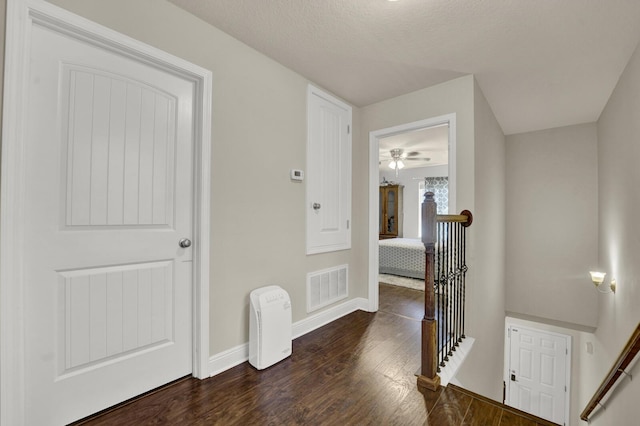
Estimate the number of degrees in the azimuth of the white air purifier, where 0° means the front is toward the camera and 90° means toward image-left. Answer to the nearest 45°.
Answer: approximately 315°

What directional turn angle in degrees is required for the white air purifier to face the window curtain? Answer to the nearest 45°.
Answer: approximately 90° to its left

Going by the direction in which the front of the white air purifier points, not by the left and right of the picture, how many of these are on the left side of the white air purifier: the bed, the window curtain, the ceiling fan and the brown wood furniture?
4

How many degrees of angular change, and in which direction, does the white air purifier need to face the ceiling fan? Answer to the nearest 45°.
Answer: approximately 90° to its left

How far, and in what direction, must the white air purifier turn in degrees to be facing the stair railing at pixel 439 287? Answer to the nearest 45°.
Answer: approximately 45° to its left

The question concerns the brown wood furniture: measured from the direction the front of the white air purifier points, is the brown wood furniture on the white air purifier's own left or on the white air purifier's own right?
on the white air purifier's own left

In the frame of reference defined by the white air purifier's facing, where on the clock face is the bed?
The bed is roughly at 9 o'clock from the white air purifier.

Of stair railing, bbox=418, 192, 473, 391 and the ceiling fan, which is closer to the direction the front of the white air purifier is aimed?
the stair railing

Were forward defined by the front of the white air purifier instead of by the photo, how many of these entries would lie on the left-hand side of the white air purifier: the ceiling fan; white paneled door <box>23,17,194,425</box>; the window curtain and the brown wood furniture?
3
